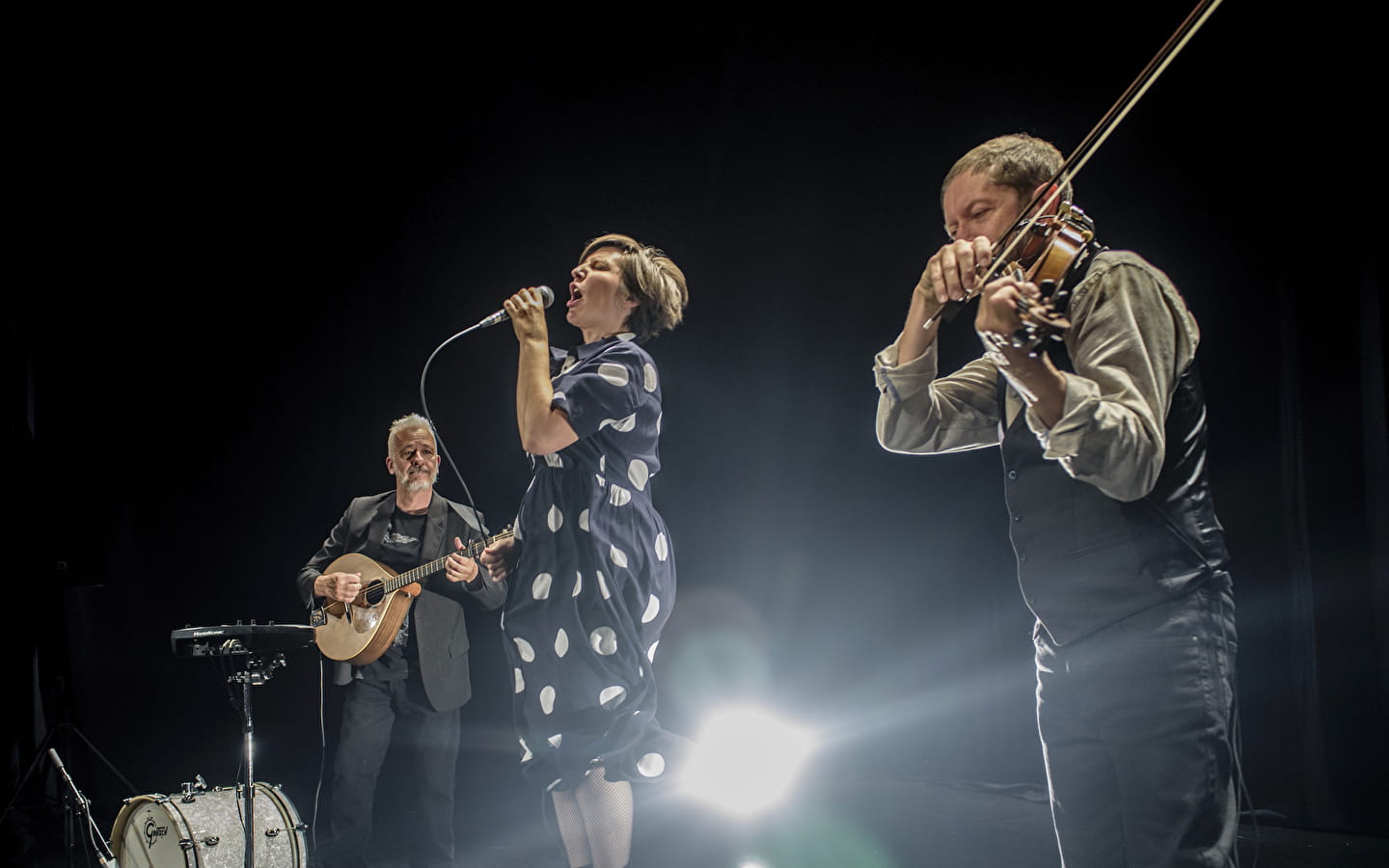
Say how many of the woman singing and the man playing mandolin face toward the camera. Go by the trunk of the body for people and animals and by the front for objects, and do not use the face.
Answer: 1

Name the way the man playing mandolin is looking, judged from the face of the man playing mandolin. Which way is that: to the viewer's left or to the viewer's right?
to the viewer's right

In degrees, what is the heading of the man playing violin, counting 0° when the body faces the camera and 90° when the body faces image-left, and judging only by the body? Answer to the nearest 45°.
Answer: approximately 45°

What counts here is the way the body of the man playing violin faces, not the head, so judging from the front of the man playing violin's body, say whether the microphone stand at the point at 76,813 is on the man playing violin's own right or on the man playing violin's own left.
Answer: on the man playing violin's own right

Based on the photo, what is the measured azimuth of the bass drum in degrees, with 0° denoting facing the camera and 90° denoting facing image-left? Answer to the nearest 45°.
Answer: approximately 45°
